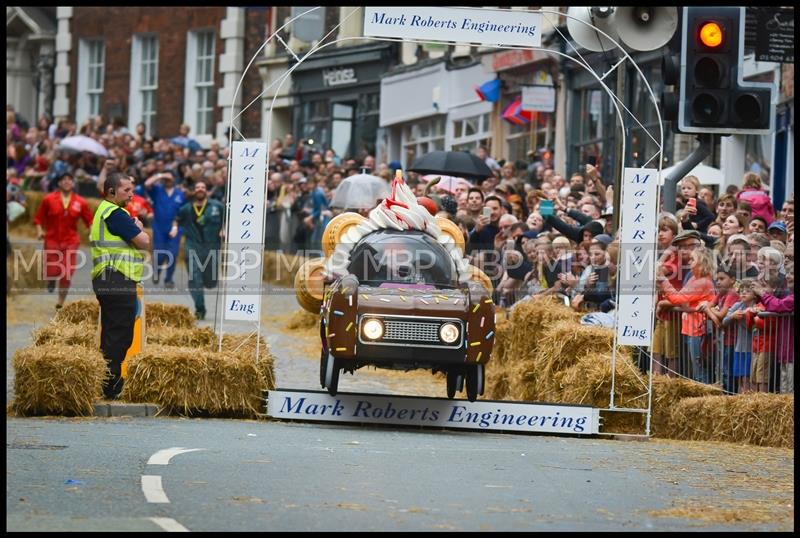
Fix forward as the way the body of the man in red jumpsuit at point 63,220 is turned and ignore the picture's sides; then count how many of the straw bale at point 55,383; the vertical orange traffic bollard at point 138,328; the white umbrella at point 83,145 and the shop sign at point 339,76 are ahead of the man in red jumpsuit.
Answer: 2

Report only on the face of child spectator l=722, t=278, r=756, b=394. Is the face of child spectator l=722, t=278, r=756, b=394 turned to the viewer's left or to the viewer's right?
to the viewer's left

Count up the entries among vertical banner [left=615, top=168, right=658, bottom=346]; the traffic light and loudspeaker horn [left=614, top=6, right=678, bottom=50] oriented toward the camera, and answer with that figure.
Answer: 3

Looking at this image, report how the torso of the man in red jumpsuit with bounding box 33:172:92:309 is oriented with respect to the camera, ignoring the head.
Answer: toward the camera

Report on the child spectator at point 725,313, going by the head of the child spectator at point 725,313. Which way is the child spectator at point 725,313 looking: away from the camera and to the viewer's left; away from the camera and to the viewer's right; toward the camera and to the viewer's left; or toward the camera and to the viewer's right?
toward the camera and to the viewer's left

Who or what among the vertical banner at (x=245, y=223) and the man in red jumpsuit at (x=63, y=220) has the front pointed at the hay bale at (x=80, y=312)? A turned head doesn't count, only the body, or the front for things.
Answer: the man in red jumpsuit

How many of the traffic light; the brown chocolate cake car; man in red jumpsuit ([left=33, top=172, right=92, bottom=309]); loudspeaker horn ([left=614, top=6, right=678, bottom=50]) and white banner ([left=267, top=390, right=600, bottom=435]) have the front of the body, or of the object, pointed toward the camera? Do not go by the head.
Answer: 5

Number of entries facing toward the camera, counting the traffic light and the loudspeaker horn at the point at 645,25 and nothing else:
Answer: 2

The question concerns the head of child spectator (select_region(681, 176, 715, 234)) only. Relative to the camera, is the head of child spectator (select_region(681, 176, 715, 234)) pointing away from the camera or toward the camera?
toward the camera

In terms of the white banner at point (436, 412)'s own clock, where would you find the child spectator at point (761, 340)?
The child spectator is roughly at 9 o'clock from the white banner.

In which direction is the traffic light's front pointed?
toward the camera

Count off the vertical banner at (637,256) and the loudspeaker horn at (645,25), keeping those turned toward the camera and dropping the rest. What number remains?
2

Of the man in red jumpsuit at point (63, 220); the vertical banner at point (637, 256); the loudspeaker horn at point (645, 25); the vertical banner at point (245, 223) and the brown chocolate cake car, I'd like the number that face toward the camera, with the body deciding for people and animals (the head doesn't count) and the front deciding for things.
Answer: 5

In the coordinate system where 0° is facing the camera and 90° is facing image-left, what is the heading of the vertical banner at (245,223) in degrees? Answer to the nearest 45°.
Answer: approximately 0°

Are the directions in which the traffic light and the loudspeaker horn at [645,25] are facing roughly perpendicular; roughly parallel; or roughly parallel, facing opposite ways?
roughly parallel

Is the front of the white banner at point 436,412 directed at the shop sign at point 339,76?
no
